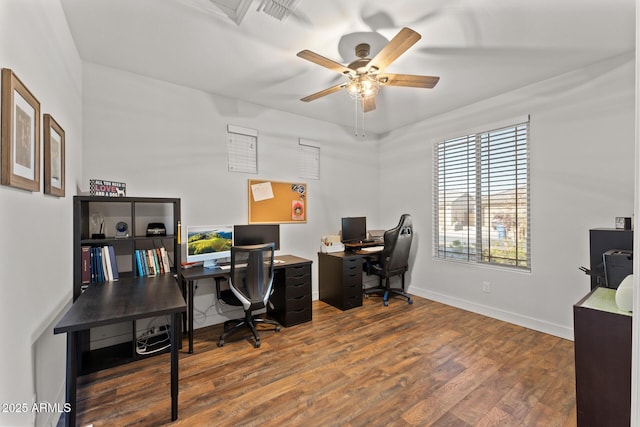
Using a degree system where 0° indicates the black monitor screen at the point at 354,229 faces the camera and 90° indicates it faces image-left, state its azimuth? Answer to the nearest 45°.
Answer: approximately 315°

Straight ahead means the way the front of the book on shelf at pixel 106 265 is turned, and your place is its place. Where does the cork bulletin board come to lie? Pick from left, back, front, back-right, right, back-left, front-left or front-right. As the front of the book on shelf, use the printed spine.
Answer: left

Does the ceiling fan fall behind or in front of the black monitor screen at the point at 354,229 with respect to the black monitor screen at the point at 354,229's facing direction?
in front

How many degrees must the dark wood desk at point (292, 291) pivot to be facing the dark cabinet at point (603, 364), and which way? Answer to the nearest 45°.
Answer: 0° — it already faces it

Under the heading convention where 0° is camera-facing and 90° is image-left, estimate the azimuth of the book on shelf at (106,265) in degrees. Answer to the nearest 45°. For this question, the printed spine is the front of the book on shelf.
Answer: approximately 0°

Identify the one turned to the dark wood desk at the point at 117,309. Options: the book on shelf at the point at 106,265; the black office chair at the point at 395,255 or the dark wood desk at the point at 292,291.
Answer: the book on shelf

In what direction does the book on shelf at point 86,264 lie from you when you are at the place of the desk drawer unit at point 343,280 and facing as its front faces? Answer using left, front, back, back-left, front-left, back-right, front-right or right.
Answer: right

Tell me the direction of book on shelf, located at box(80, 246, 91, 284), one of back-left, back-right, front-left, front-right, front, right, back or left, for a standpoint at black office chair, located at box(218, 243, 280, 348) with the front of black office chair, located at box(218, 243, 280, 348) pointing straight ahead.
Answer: front-left

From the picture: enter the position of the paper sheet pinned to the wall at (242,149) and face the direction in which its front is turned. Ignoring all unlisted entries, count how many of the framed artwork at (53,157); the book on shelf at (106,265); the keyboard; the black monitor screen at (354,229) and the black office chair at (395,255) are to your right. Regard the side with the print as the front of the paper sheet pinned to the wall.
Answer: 2

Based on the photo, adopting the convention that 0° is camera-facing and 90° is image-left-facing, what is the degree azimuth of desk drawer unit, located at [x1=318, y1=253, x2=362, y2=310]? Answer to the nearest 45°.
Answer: approximately 315°
